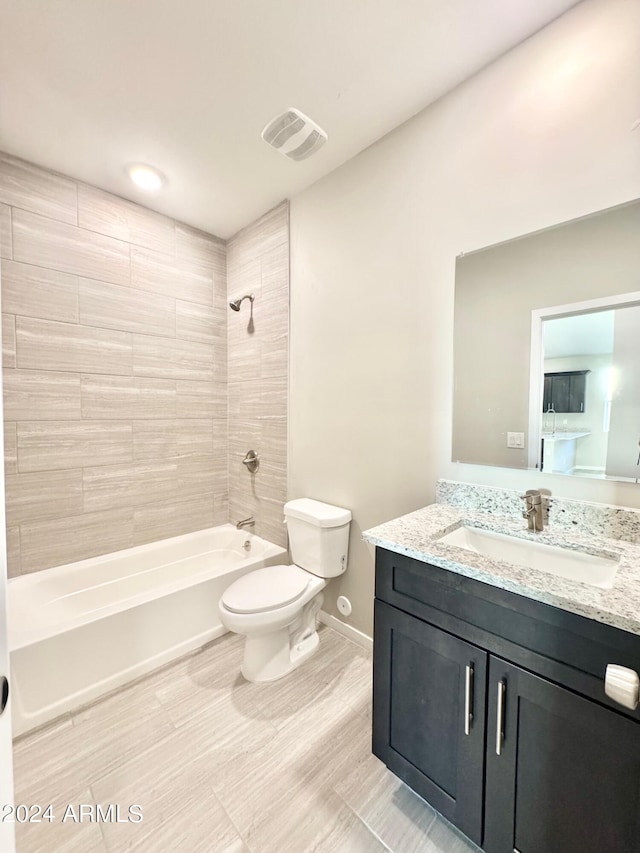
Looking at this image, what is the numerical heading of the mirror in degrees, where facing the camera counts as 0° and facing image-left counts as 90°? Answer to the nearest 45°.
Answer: approximately 45°

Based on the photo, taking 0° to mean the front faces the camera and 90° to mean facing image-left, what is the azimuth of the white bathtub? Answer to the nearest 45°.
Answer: approximately 315°

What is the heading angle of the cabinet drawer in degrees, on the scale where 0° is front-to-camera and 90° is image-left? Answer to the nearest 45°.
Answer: approximately 45°
